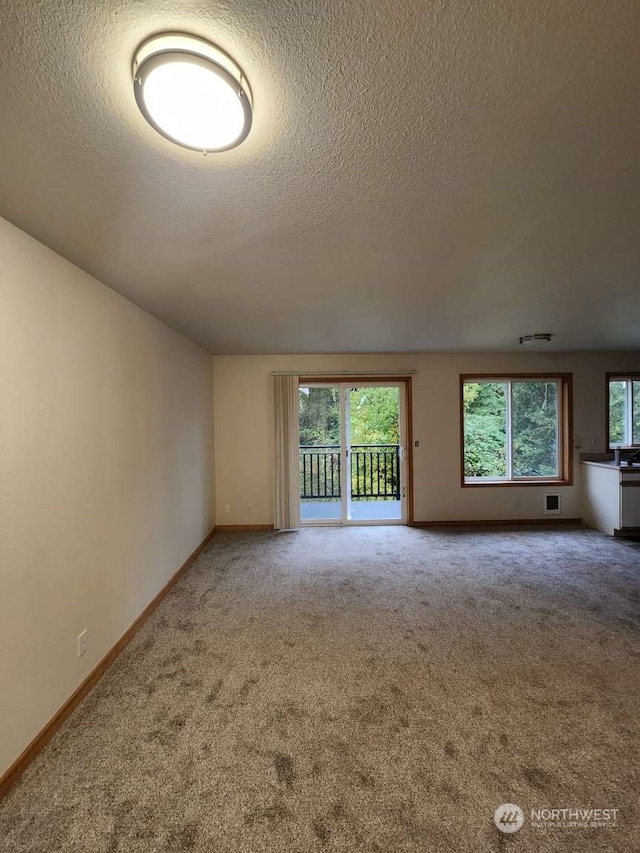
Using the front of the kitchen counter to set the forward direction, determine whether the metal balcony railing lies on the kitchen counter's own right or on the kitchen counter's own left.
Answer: on the kitchen counter's own right

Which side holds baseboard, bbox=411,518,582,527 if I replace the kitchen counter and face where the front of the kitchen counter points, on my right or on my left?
on my right

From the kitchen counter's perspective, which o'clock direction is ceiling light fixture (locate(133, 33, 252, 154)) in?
The ceiling light fixture is roughly at 2 o'clock from the kitchen counter.

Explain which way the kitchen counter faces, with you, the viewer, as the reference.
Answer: facing the viewer and to the right of the viewer

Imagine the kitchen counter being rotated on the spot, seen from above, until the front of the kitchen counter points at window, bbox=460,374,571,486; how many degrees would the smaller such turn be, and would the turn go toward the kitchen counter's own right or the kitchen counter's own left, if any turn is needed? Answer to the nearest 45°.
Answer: approximately 135° to the kitchen counter's own right
